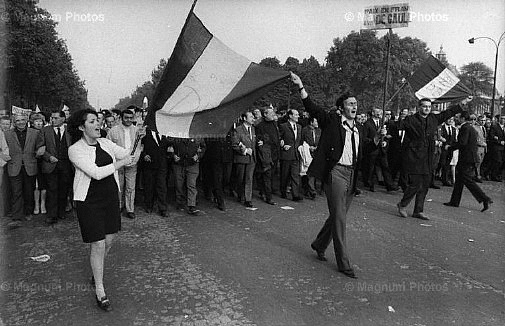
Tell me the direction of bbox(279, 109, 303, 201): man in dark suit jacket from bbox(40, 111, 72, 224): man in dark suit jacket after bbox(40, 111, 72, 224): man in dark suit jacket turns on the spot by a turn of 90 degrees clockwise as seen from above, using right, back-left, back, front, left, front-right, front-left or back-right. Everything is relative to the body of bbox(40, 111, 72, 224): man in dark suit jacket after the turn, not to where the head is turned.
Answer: back

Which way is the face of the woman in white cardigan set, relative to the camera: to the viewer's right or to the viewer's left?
to the viewer's right

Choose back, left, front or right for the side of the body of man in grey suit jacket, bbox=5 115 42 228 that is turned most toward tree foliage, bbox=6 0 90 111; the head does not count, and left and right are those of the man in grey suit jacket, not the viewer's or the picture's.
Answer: back

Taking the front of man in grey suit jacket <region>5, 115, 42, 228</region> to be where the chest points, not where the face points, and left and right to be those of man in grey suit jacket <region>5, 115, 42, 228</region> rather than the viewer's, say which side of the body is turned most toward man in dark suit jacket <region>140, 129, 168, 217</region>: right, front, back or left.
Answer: left

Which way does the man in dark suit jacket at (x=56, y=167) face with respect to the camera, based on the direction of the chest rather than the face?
toward the camera

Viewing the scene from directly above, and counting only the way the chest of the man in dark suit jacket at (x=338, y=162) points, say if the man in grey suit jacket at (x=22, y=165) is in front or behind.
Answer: behind

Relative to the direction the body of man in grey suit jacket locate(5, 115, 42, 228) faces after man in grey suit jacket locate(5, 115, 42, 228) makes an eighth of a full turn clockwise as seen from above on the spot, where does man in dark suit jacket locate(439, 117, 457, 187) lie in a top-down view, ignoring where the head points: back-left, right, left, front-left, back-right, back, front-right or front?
back-left

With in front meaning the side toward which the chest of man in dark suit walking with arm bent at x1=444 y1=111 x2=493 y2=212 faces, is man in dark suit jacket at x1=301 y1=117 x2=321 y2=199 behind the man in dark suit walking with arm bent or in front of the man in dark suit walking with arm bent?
in front

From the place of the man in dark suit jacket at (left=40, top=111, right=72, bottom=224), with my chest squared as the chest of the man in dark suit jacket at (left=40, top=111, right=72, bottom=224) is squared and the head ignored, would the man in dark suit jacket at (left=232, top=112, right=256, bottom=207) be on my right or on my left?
on my left

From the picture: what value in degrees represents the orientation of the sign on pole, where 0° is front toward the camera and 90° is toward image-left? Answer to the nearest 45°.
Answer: approximately 0°

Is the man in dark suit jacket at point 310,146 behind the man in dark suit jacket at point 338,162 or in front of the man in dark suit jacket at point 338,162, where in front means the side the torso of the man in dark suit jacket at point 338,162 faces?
behind
